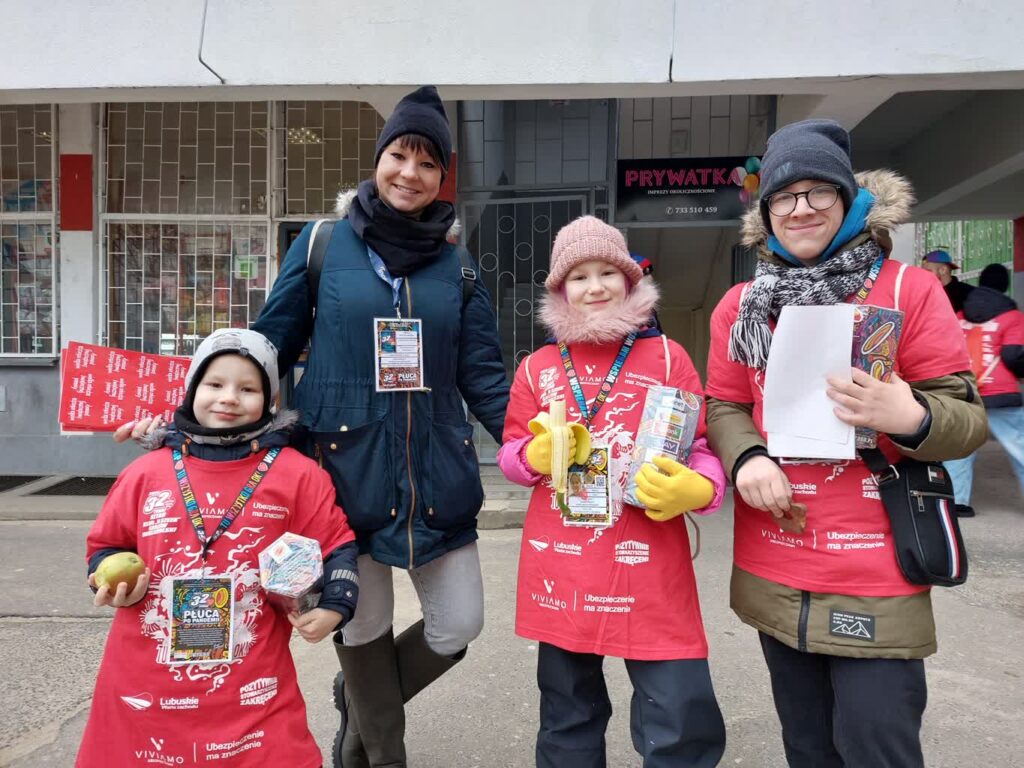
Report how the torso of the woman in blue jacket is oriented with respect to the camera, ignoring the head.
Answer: toward the camera

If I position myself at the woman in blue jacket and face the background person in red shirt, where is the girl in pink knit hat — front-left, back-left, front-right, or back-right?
front-right

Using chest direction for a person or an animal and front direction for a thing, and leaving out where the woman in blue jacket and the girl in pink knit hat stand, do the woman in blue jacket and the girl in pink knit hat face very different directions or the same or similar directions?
same or similar directions

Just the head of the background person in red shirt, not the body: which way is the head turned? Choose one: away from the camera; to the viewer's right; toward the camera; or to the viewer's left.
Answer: away from the camera

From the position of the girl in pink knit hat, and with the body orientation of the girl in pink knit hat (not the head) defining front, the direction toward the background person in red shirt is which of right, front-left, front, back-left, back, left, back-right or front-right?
back-left

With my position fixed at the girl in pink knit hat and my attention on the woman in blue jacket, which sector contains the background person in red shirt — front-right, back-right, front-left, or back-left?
back-right

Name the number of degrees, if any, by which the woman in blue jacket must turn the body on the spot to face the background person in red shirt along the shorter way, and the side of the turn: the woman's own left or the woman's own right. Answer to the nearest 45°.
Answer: approximately 135° to the woman's own left

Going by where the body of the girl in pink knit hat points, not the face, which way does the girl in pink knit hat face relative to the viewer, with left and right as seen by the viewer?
facing the viewer

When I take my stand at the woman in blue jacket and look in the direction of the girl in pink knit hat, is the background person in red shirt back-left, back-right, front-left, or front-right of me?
front-left

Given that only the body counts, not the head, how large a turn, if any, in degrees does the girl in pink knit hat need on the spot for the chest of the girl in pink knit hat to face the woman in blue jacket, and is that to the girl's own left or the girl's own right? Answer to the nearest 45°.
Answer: approximately 90° to the girl's own right

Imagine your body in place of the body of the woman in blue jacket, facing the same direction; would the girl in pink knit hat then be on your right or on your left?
on your left

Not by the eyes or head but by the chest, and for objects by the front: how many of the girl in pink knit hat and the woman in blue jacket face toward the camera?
2
